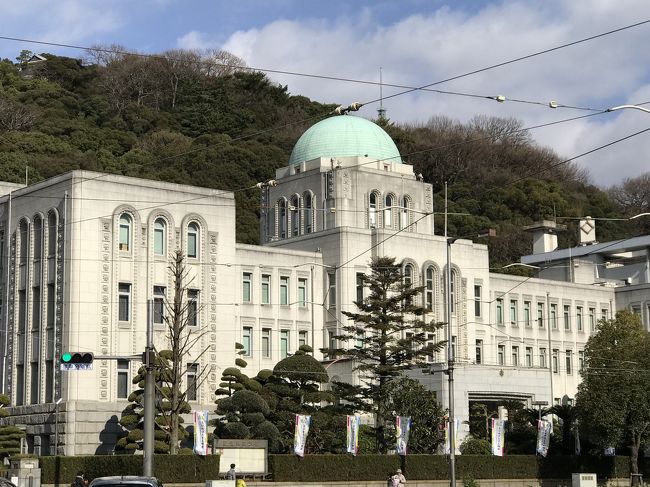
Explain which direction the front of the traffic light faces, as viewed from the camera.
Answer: facing the viewer

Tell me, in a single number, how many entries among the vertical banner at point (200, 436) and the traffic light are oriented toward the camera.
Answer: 2

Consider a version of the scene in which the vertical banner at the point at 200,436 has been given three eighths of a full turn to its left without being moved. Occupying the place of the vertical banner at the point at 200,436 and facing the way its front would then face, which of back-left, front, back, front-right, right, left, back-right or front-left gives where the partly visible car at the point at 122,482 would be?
back-right

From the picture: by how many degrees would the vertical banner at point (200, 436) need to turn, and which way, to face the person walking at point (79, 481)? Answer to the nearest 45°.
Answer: approximately 45° to its right

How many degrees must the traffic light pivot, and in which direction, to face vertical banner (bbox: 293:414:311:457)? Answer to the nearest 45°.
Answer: approximately 135° to its left

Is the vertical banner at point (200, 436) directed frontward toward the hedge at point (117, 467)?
no

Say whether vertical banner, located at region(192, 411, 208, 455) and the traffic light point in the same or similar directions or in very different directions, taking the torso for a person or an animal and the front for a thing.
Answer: same or similar directions

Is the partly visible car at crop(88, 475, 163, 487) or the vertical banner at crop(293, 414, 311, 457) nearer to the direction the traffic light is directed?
the partly visible car

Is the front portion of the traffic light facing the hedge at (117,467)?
no

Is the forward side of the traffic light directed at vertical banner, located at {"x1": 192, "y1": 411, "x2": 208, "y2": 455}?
no

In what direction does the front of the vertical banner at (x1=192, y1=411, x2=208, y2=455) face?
toward the camera

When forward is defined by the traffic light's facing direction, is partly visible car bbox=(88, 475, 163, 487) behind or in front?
in front
